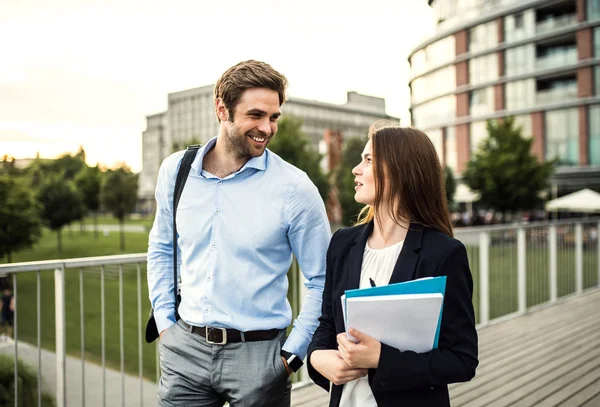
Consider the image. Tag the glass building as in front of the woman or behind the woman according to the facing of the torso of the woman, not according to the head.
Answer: behind

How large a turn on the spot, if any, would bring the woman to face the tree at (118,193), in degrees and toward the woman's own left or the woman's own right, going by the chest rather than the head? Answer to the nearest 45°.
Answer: approximately 90° to the woman's own right

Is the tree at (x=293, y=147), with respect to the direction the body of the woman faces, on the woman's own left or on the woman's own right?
on the woman's own right

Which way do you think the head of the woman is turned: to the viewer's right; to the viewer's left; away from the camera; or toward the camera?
to the viewer's left

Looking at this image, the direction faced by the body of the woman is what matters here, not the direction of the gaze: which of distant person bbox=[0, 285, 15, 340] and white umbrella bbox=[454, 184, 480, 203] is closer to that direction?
the distant person

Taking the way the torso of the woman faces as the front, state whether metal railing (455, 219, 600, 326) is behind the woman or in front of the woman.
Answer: behind

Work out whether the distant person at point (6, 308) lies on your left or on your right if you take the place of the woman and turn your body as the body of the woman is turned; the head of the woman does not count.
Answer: on your right

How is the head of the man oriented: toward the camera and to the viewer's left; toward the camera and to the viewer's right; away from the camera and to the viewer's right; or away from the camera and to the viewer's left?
toward the camera and to the viewer's right

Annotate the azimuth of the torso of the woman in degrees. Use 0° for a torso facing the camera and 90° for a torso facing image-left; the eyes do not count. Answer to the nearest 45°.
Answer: approximately 45°

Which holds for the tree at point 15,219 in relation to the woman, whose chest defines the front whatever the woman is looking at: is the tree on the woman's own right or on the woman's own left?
on the woman's own right
